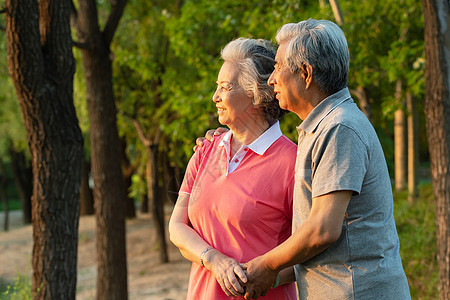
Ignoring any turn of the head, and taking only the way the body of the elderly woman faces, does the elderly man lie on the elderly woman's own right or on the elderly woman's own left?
on the elderly woman's own left

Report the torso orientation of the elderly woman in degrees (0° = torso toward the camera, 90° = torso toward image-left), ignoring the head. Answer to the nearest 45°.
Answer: approximately 45°

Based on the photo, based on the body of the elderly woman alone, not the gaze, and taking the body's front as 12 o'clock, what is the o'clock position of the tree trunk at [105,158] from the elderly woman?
The tree trunk is roughly at 4 o'clock from the elderly woman.

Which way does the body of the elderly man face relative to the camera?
to the viewer's left

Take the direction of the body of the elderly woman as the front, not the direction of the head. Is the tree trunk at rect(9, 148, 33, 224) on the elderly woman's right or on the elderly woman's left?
on the elderly woman's right

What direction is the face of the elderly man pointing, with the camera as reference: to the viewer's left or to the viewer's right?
to the viewer's left

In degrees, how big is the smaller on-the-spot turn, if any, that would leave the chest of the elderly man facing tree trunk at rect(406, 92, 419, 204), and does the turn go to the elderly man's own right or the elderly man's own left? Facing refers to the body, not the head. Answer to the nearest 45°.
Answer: approximately 90° to the elderly man's own right
